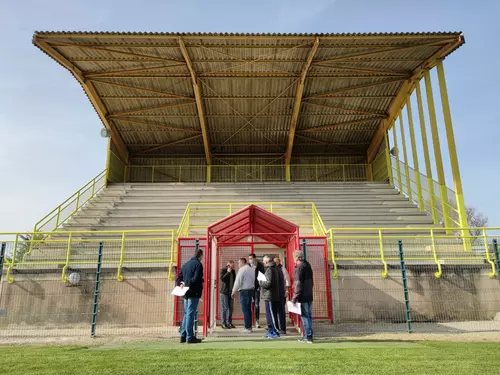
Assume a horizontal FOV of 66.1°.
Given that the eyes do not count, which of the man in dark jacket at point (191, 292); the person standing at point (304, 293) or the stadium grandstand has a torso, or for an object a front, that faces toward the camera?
the stadium grandstand

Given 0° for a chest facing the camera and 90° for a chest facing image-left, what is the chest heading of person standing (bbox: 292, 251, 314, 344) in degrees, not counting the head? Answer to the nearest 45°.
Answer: approximately 90°

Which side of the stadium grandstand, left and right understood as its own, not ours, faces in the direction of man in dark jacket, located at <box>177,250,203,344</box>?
front

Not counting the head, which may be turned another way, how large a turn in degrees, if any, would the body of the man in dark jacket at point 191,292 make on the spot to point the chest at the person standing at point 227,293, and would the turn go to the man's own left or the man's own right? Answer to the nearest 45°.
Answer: approximately 45° to the man's own left

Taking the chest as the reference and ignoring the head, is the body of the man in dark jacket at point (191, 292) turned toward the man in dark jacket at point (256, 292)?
yes

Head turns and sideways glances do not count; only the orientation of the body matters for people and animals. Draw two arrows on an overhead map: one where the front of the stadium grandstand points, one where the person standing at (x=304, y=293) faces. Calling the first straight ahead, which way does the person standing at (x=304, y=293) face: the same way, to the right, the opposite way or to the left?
to the right

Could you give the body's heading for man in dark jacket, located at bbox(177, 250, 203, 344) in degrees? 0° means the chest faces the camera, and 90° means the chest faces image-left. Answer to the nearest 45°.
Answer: approximately 225°
